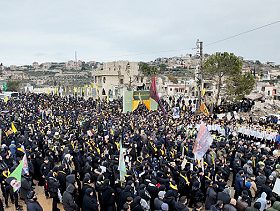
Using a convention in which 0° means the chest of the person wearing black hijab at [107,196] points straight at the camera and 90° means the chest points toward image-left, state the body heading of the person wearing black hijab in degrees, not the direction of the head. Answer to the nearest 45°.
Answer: approximately 225°

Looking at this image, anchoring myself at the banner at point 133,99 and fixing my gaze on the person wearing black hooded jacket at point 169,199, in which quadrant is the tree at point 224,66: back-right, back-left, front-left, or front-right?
back-left

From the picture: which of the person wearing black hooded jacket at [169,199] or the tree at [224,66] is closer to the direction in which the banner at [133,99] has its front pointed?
the person wearing black hooded jacket

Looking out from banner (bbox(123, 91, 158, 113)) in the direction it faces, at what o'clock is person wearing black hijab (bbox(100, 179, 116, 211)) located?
The person wearing black hijab is roughly at 12 o'clock from the banner.

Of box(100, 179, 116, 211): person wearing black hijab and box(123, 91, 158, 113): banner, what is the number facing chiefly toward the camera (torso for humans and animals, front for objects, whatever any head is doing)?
1

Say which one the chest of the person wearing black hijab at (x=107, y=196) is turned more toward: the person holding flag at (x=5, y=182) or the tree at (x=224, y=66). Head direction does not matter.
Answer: the tree

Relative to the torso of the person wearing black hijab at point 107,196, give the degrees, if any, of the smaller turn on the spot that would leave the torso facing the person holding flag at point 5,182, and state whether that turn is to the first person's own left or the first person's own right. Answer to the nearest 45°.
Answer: approximately 90° to the first person's own left

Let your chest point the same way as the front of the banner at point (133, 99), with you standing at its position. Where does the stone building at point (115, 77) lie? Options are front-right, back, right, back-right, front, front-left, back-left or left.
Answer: back

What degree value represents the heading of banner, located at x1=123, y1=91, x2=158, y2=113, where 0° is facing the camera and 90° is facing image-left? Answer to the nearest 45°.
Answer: approximately 0°

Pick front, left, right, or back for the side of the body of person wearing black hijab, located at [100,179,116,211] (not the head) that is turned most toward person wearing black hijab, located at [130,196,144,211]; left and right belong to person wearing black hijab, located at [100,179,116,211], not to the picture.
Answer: right

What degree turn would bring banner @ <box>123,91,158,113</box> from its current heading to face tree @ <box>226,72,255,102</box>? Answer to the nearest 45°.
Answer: approximately 135° to its left

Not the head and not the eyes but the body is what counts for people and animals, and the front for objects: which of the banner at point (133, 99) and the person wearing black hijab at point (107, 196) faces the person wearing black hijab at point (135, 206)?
the banner

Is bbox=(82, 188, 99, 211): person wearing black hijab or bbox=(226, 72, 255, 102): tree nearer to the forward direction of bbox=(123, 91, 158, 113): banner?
the person wearing black hijab

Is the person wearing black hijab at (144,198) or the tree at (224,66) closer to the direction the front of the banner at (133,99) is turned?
the person wearing black hijab

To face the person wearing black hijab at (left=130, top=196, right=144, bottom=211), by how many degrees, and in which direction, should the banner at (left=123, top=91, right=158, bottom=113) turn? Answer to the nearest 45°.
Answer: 0° — it already faces them

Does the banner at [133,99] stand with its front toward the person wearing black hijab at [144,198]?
yes

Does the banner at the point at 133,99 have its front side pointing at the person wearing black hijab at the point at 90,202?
yes
